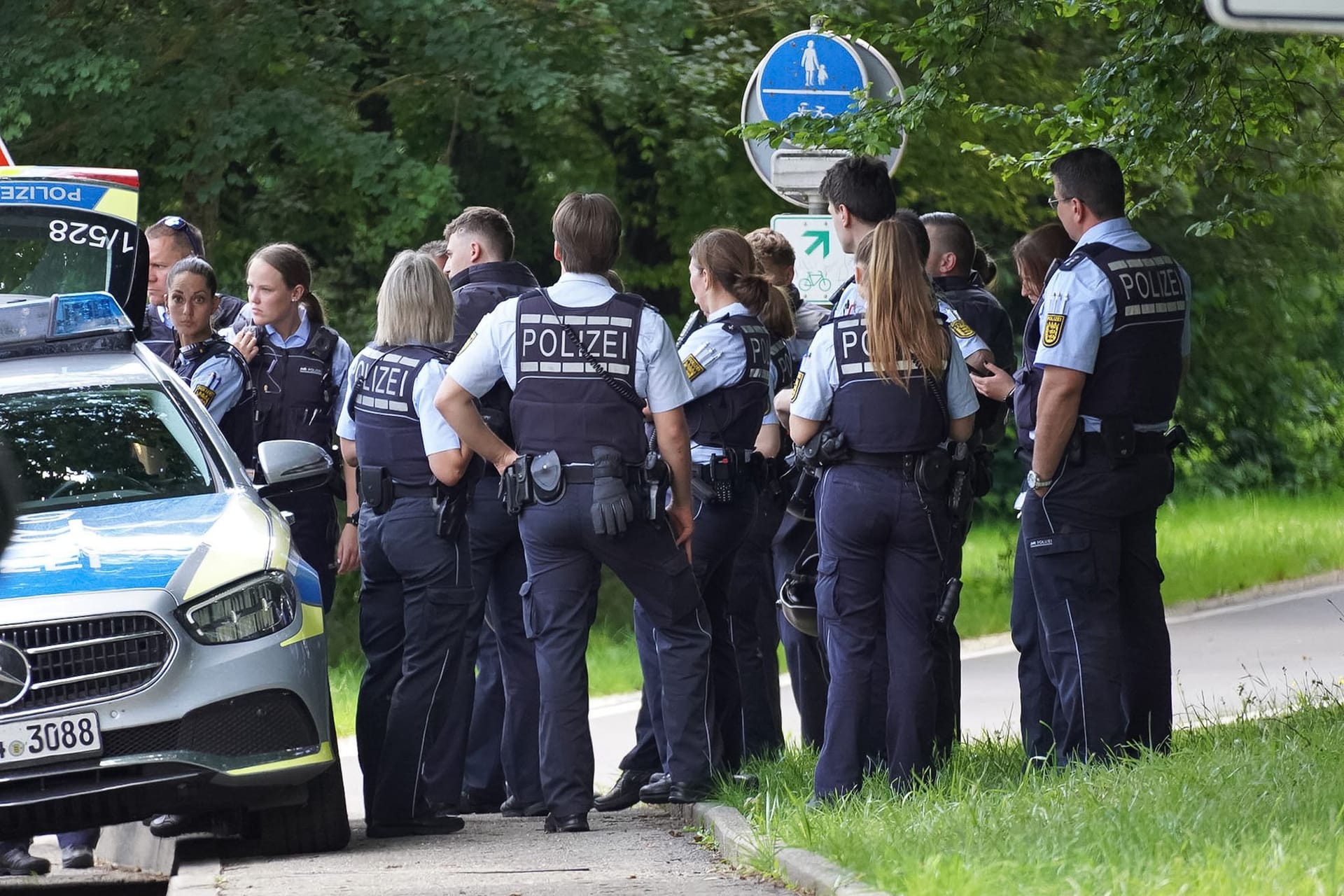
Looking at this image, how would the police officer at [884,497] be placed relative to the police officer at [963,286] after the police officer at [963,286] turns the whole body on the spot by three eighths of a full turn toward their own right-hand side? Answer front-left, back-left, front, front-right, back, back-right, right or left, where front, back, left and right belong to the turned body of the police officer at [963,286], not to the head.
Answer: back-right

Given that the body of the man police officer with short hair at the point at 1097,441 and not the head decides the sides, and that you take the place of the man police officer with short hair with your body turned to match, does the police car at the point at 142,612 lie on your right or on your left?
on your left

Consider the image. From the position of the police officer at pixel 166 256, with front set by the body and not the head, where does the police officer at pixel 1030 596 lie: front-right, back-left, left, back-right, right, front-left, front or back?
left

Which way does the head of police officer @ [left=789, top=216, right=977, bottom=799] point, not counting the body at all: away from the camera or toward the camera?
away from the camera

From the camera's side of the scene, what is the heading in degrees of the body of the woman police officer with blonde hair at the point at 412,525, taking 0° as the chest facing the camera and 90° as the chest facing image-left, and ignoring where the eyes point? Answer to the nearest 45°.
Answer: approximately 225°

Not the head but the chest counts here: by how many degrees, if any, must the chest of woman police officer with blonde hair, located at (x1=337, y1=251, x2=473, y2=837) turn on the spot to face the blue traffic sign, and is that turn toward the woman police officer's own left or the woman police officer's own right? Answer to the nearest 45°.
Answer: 0° — they already face it

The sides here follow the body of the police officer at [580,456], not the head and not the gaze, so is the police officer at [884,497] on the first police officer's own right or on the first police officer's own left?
on the first police officer's own right

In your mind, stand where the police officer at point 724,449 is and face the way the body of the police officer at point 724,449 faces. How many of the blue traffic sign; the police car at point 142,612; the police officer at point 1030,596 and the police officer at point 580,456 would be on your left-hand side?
2

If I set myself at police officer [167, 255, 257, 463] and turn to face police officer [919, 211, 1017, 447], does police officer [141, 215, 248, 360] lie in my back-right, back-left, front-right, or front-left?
back-left

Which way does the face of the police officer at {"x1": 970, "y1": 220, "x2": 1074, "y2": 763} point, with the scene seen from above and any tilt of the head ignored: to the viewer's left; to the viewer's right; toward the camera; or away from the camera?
to the viewer's left

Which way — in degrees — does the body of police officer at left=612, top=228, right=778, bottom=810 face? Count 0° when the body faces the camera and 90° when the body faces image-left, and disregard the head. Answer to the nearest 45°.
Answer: approximately 135°

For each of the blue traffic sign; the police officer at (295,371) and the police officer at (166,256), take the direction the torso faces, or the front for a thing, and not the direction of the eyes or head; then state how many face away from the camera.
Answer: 0

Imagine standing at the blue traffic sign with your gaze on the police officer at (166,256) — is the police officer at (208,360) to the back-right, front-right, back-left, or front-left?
front-left

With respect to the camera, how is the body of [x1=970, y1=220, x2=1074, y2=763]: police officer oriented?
to the viewer's left

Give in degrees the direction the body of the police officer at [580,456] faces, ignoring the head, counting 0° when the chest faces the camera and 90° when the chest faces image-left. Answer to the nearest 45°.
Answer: approximately 180°
